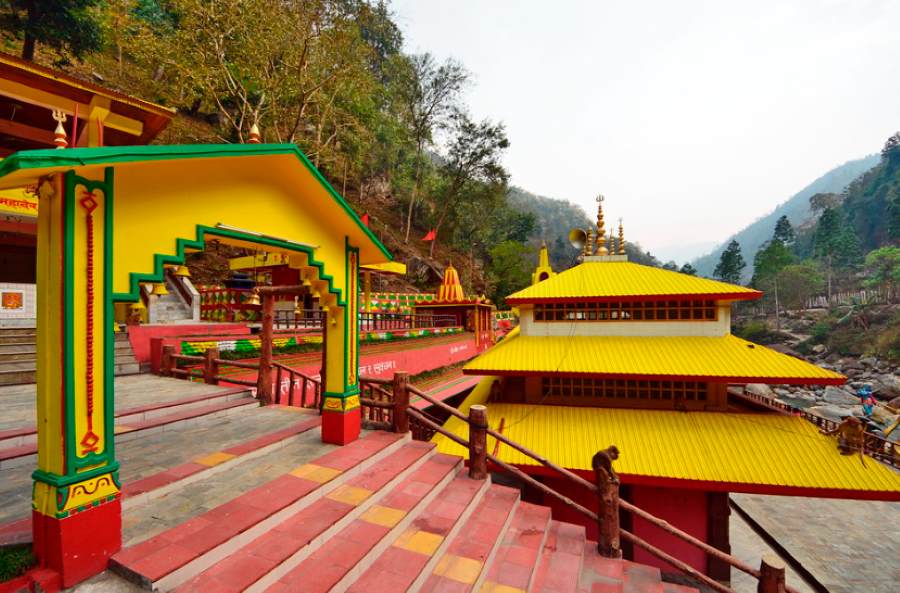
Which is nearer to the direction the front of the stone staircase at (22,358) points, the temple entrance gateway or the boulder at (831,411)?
the temple entrance gateway

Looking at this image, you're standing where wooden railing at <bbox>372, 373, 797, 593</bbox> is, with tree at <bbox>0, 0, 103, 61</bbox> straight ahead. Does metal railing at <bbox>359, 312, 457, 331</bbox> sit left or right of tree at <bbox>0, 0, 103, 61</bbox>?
right

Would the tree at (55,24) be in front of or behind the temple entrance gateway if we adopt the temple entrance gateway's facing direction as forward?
behind

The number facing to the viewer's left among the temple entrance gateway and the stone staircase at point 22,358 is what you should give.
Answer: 0

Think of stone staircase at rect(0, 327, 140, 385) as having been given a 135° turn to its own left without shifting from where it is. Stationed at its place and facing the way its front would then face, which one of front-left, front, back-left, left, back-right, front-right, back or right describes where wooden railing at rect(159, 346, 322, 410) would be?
right

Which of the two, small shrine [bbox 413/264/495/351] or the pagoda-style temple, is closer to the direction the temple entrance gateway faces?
the pagoda-style temple

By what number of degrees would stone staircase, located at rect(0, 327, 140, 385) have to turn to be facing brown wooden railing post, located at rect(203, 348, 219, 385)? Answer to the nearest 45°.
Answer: approximately 45° to its left

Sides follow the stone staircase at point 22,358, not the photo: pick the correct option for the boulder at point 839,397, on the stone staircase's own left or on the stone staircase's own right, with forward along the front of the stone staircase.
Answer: on the stone staircase's own left

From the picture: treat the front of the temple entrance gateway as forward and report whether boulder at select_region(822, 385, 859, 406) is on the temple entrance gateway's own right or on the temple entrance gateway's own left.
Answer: on the temple entrance gateway's own left

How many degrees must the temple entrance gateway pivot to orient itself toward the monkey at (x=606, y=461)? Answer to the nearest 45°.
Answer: approximately 45° to its left

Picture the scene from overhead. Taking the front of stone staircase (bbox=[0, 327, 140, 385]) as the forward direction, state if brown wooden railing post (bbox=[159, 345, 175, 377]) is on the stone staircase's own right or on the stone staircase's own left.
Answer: on the stone staircase's own left
